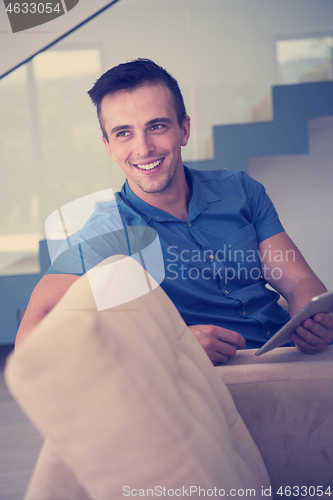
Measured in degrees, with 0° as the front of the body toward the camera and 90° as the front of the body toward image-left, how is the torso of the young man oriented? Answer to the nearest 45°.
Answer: approximately 0°

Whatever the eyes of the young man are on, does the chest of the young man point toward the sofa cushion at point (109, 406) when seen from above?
yes
